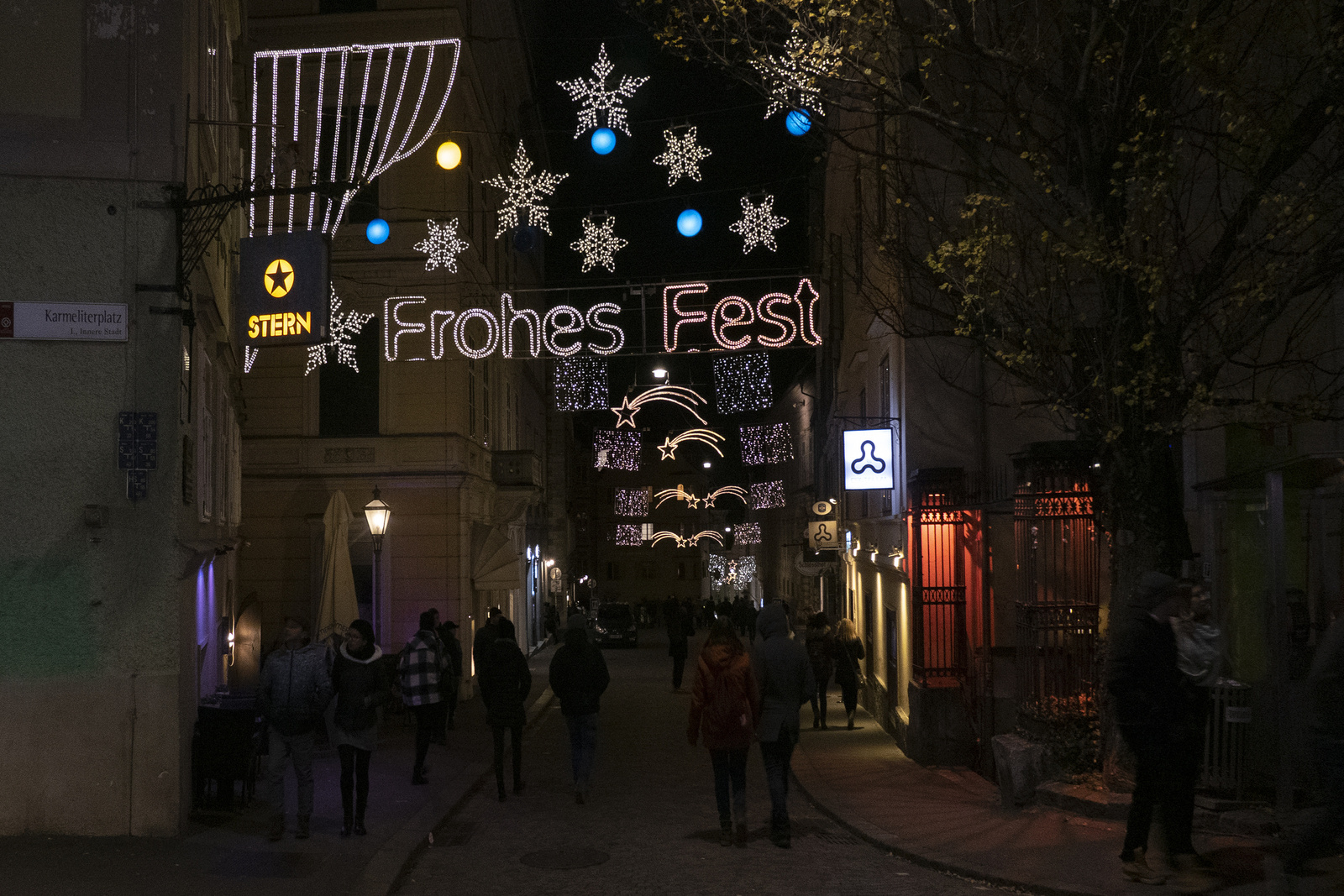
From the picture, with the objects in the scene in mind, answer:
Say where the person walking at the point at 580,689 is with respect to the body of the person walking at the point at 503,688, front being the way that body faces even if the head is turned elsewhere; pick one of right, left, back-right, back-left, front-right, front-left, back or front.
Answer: back-right

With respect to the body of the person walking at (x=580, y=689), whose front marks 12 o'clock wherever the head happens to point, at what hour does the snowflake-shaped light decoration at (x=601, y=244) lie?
The snowflake-shaped light decoration is roughly at 12 o'clock from the person walking.

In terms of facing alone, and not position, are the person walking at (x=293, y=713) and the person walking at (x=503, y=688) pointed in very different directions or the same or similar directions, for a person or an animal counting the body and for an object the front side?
very different directions

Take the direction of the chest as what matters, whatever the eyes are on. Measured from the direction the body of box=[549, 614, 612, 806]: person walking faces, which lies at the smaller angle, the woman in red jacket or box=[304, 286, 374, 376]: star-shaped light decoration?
the star-shaped light decoration

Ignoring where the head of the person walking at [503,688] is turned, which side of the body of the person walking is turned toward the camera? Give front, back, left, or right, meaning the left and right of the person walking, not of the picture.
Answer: back

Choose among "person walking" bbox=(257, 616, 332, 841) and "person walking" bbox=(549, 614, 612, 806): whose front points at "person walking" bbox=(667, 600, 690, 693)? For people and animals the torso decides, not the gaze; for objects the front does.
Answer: "person walking" bbox=(549, 614, 612, 806)

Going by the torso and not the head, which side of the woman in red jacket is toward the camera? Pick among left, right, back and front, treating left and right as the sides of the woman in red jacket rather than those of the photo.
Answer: back

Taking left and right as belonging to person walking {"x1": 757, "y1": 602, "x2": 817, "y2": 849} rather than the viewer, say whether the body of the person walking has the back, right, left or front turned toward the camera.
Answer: back

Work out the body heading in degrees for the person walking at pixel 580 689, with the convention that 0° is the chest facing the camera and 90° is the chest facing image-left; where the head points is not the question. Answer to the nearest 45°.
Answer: approximately 180°
